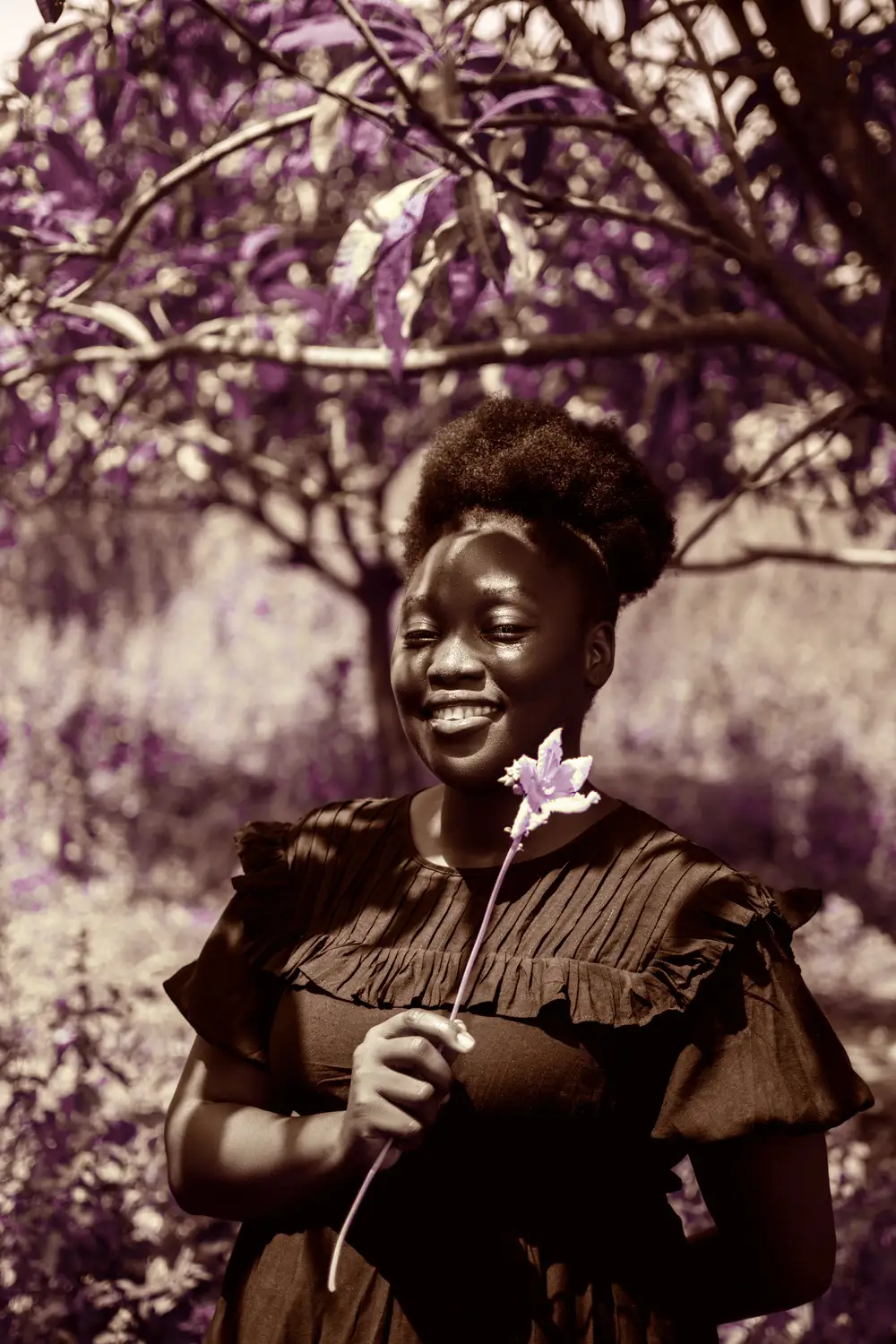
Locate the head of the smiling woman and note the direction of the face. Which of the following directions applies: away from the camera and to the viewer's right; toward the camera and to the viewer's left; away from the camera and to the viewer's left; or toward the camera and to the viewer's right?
toward the camera and to the viewer's left

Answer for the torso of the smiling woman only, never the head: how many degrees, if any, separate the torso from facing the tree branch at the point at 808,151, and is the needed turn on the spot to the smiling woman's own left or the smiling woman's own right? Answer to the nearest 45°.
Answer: approximately 135° to the smiling woman's own left

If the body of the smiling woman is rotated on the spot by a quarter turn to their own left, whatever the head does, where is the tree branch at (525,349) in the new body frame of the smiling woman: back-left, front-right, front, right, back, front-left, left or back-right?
left

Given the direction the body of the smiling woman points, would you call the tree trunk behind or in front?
behind

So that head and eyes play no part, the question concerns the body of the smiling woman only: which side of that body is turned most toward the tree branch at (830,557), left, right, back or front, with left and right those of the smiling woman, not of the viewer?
back

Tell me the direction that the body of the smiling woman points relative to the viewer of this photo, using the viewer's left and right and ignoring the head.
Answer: facing the viewer
